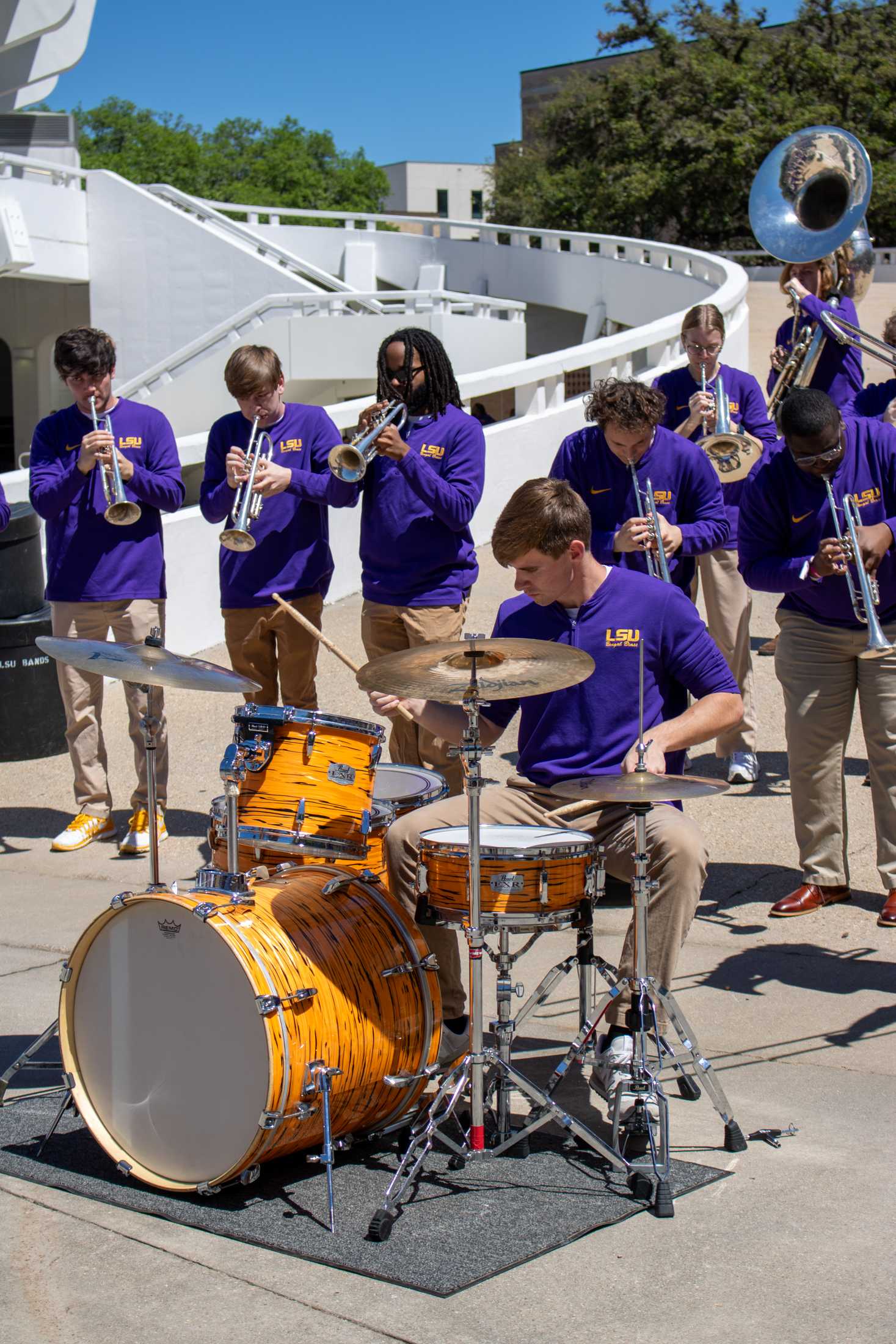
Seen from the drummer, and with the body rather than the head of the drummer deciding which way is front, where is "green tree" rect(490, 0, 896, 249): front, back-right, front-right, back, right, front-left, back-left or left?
back-right

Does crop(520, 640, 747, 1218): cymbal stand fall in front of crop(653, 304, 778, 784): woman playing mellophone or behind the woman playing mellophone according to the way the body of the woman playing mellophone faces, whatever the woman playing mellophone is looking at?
in front

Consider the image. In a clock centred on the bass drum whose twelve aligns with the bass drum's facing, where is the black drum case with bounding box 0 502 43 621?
The black drum case is roughly at 4 o'clock from the bass drum.

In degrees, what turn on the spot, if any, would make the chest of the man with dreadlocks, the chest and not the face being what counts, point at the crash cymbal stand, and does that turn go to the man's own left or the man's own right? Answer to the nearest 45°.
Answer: approximately 45° to the man's own left

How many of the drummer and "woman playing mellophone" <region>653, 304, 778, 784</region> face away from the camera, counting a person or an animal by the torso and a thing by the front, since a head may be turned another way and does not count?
0

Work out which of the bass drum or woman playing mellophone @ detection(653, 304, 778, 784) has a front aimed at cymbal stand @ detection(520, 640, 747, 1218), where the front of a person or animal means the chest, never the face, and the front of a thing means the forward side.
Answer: the woman playing mellophone

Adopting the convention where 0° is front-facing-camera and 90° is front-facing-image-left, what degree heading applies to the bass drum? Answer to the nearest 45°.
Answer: approximately 45°

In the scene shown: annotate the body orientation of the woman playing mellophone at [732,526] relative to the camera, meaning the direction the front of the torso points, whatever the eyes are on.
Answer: toward the camera

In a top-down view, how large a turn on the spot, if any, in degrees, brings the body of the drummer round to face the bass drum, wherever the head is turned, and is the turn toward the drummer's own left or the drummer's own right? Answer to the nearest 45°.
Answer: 0° — they already face it

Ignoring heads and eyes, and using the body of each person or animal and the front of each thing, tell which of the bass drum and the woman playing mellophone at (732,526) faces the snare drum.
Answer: the woman playing mellophone

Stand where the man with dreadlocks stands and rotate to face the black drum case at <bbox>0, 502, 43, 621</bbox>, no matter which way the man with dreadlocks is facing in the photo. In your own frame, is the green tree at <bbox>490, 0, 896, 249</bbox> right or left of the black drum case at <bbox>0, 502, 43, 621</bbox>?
right
